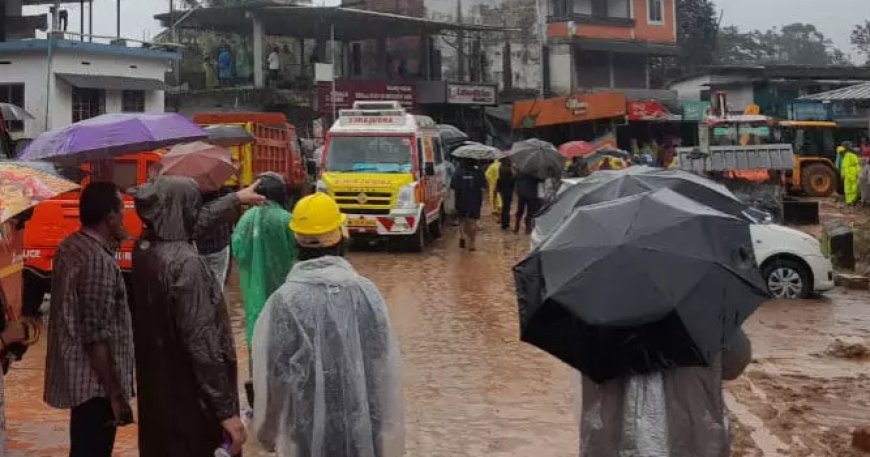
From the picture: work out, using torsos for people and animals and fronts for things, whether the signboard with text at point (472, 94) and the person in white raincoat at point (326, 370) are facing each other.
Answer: yes

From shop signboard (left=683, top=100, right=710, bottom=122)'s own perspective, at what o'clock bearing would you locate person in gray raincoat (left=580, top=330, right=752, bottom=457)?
The person in gray raincoat is roughly at 12 o'clock from the shop signboard.

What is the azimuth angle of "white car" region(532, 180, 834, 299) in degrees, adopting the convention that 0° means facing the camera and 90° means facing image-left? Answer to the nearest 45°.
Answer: approximately 270°

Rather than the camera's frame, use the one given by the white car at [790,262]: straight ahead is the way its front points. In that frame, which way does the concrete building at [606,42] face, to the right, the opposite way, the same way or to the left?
to the right

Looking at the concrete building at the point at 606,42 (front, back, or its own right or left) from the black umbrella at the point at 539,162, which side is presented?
front

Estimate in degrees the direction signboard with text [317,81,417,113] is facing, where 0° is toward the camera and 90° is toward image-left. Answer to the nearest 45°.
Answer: approximately 0°

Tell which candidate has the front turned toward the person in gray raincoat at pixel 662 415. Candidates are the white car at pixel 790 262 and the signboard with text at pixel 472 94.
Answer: the signboard with text

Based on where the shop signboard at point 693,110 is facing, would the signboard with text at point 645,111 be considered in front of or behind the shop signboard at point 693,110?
in front

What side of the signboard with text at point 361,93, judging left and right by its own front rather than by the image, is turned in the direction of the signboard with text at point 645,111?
left

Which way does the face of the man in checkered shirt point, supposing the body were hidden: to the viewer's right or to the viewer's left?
to the viewer's right

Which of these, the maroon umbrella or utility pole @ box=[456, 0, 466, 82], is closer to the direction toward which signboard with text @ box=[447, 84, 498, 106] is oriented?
the maroon umbrella

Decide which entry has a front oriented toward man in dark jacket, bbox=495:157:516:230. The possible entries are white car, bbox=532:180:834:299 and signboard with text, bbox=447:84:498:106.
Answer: the signboard with text

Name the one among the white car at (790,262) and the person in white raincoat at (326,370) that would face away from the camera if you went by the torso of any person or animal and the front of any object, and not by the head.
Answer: the person in white raincoat

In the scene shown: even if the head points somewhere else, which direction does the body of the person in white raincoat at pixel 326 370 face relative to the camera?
away from the camera

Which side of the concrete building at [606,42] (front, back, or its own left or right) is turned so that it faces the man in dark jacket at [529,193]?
front
